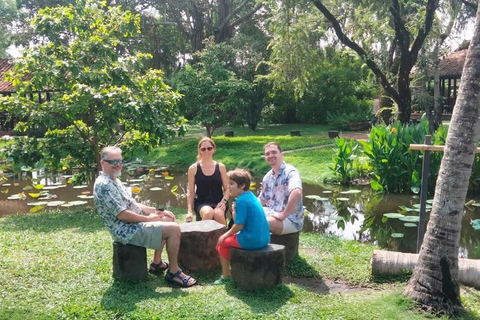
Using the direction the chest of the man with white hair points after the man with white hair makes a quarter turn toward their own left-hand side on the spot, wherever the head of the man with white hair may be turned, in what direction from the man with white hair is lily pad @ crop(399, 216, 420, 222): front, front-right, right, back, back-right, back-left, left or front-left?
front-right

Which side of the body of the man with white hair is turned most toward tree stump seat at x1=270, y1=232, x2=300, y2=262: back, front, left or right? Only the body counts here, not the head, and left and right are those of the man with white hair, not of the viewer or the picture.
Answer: front

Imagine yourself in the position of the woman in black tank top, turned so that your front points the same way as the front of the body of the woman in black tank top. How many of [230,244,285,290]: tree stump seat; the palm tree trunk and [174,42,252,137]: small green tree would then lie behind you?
1

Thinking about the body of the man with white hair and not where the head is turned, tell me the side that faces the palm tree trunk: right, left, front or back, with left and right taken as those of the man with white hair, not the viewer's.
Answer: front

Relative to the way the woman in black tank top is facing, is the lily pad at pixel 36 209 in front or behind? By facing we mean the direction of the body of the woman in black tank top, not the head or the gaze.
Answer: behind

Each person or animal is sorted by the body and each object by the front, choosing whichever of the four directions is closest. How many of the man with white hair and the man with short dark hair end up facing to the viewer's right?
1

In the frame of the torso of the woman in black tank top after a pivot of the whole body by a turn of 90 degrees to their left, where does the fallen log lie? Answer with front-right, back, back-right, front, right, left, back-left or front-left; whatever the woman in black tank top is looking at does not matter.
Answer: front-right

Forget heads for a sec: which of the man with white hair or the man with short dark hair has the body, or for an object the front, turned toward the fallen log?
the man with white hair

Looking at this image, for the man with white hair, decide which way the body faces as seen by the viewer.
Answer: to the viewer's right
